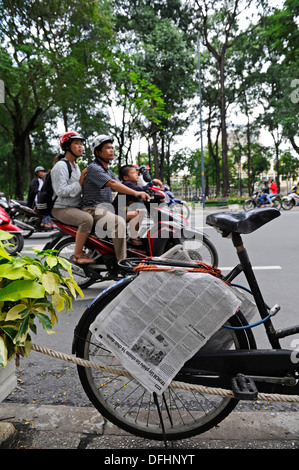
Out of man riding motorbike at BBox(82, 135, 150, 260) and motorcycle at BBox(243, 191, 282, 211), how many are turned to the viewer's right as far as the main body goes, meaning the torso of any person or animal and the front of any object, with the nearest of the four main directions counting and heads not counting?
1

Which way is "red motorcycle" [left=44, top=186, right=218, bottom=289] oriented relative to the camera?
to the viewer's right

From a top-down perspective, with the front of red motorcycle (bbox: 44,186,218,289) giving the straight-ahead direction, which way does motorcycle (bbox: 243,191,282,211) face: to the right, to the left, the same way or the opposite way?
the opposite way

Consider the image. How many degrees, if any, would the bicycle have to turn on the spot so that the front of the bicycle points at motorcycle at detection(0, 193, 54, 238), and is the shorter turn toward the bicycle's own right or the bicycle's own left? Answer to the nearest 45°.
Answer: approximately 135° to the bicycle's own left

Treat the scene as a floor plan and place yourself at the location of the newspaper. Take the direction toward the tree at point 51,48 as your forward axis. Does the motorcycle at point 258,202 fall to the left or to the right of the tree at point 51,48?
right

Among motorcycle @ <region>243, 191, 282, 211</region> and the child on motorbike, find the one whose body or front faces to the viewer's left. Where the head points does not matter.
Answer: the motorcycle

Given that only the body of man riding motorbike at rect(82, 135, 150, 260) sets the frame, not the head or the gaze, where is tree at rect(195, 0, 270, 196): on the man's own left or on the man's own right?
on the man's own left

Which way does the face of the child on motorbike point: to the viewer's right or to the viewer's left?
to the viewer's right
